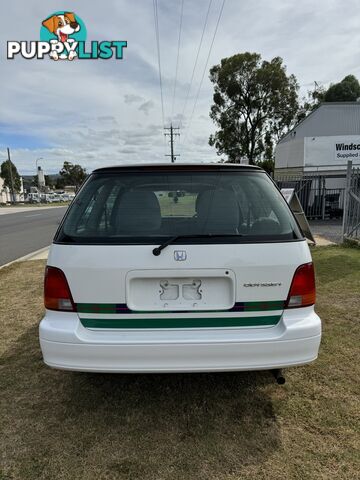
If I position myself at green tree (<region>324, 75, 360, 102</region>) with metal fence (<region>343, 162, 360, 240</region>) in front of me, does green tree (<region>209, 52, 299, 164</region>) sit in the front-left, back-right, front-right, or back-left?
front-right

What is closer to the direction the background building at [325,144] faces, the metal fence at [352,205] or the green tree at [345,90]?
the metal fence

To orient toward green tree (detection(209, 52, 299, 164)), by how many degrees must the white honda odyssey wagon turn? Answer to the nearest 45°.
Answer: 0° — it already faces it

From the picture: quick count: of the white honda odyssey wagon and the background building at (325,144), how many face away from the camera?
1

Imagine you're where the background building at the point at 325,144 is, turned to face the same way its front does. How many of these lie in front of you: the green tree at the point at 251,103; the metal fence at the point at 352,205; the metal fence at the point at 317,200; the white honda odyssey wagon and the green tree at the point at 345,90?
3

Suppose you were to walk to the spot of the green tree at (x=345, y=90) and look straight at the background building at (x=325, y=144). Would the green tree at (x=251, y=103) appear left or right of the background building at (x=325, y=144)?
right

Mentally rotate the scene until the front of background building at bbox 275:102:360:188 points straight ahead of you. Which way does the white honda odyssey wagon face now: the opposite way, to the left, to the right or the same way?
the opposite way

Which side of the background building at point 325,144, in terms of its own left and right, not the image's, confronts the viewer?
front

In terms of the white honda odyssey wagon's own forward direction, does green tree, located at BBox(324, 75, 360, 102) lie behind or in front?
in front

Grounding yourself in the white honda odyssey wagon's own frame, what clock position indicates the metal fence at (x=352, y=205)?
The metal fence is roughly at 1 o'clock from the white honda odyssey wagon.

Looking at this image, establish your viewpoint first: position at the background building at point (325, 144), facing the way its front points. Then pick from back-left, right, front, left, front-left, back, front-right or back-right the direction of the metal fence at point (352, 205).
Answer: front

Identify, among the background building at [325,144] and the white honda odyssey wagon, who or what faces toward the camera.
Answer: the background building

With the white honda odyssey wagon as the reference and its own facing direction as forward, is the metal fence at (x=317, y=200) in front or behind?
in front

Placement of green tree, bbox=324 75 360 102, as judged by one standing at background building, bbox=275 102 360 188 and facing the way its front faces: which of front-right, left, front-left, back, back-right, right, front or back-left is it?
back

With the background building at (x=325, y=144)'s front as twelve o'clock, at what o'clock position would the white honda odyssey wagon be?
The white honda odyssey wagon is roughly at 12 o'clock from the background building.

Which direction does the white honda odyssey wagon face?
away from the camera

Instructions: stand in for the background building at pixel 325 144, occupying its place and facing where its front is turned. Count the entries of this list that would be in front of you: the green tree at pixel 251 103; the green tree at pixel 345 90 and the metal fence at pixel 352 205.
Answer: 1

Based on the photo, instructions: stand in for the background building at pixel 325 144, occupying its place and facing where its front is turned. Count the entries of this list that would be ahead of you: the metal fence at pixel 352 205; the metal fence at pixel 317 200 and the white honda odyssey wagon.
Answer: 3
